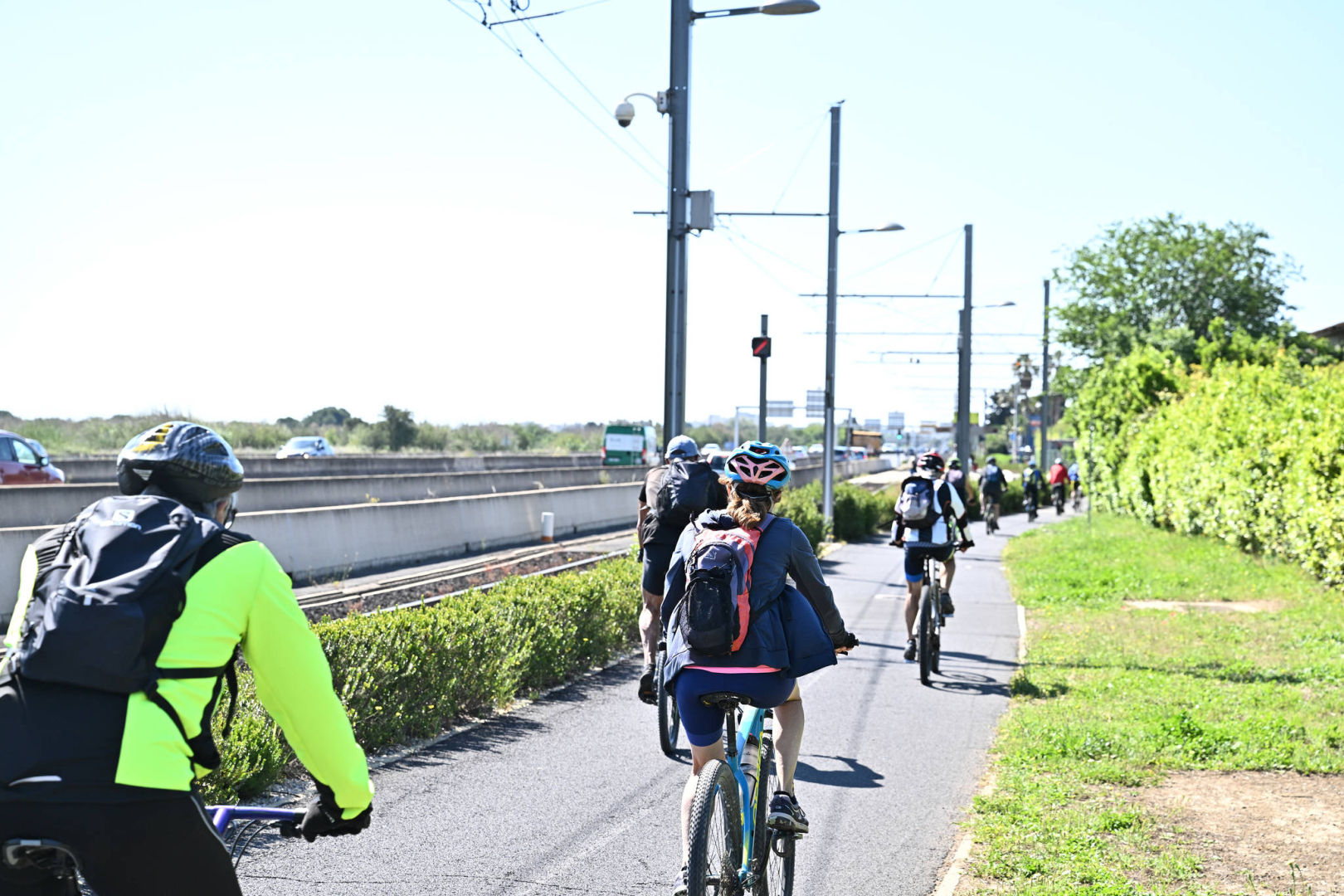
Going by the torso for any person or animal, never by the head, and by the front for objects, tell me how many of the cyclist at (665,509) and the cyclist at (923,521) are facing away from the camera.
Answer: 2

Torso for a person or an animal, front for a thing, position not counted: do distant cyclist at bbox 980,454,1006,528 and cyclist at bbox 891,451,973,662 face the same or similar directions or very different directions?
same or similar directions

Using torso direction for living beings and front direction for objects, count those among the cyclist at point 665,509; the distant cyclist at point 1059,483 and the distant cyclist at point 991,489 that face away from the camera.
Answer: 3

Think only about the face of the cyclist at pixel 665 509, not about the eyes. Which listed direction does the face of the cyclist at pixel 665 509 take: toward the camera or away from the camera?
away from the camera

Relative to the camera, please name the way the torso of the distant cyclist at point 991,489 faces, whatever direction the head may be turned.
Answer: away from the camera

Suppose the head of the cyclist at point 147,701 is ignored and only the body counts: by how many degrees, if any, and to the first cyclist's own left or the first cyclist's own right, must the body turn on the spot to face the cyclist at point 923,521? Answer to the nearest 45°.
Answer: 0° — they already face them

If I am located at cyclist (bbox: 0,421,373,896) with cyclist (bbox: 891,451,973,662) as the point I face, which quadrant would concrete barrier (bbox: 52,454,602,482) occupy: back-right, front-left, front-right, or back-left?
front-left

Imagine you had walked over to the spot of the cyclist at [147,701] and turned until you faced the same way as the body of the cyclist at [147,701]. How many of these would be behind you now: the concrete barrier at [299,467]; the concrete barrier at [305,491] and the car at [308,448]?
0

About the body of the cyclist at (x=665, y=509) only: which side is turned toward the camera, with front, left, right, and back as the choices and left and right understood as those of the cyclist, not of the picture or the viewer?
back

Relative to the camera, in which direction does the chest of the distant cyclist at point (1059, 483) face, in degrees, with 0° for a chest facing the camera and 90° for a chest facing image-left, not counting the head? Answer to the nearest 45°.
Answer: approximately 180°

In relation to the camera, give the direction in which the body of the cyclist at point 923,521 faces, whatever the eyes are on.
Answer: away from the camera

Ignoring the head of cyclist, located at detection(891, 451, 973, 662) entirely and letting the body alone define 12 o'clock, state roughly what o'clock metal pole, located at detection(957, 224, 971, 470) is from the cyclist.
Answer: The metal pole is roughly at 12 o'clock from the cyclist.

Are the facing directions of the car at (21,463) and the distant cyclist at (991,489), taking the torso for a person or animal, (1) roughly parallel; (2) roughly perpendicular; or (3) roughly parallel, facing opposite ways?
roughly parallel

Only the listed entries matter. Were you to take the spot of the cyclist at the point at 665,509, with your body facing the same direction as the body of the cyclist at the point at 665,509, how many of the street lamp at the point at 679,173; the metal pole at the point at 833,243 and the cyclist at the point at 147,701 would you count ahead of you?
2

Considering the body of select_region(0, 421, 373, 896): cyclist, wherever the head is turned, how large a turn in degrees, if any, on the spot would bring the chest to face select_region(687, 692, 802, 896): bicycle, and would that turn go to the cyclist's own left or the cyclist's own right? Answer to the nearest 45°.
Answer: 0° — they already face it

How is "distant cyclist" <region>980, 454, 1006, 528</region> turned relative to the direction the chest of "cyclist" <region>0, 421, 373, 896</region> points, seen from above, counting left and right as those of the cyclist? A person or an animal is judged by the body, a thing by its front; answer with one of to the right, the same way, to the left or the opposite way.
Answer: the same way

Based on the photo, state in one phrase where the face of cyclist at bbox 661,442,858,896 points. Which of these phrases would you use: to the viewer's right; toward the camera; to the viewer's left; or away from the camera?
away from the camera

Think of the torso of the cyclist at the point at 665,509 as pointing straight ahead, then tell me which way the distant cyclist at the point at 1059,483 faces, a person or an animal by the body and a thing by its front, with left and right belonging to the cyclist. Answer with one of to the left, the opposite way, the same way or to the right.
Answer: the same way

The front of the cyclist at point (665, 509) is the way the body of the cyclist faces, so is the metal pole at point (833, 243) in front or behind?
in front

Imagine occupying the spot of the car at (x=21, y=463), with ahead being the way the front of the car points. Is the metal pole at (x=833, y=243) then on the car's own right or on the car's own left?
on the car's own right
